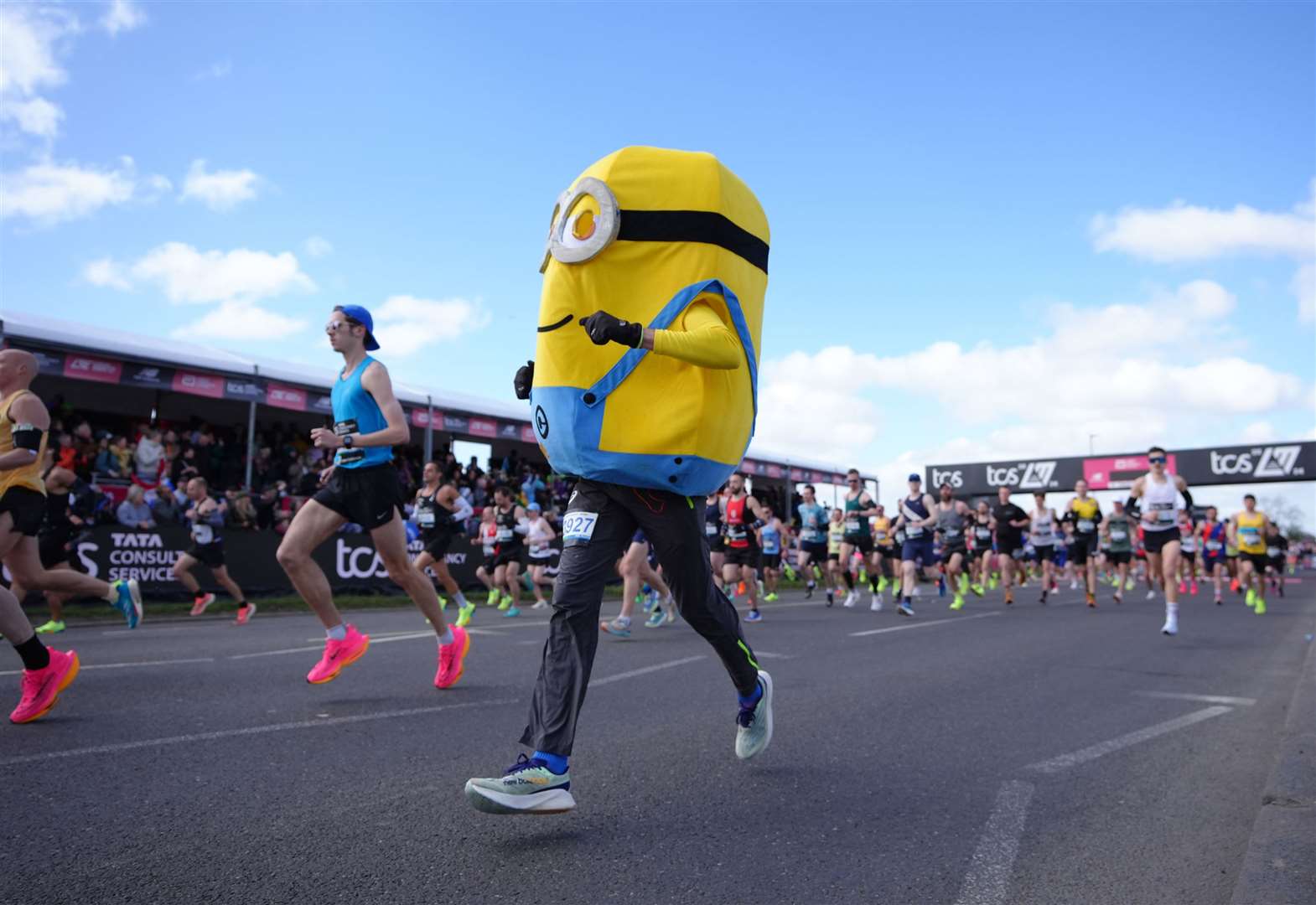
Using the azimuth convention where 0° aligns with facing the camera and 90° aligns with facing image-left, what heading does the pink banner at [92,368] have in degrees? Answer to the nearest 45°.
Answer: approximately 315°

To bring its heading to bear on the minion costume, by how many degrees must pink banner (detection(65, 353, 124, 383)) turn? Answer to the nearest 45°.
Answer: approximately 45° to its right

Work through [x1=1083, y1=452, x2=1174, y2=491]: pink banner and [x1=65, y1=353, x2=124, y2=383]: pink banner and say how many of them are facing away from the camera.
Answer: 0

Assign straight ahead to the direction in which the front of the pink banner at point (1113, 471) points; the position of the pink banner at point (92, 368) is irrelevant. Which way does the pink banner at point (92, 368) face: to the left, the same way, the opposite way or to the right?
to the left

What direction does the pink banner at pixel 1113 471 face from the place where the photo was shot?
facing the viewer

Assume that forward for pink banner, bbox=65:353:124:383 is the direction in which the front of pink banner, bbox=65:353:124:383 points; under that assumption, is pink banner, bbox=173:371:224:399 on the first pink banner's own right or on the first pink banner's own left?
on the first pink banner's own left

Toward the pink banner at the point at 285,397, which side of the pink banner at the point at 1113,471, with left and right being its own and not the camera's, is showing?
front

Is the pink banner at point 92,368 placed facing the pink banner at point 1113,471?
no

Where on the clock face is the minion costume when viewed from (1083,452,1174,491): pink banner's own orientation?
The minion costume is roughly at 12 o'clock from the pink banner.

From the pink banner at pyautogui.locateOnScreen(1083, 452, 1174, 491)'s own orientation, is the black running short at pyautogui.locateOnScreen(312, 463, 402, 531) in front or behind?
in front

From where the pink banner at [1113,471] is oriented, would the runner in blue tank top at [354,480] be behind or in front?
in front
